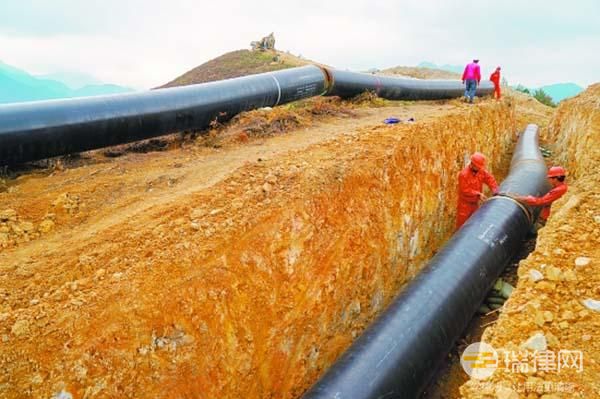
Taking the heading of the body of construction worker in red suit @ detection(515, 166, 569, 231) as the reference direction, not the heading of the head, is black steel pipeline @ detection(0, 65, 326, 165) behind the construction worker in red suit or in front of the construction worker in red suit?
in front

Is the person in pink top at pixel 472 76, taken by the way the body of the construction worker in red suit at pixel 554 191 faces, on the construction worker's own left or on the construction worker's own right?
on the construction worker's own right

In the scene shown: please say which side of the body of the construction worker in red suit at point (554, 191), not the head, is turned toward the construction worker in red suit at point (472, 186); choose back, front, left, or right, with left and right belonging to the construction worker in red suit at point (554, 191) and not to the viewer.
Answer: front

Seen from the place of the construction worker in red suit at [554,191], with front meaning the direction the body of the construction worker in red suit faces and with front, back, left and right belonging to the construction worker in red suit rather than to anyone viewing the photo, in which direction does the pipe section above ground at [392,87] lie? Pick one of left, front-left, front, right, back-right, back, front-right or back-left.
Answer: front-right

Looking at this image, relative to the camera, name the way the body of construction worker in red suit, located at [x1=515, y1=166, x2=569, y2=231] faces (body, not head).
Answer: to the viewer's left

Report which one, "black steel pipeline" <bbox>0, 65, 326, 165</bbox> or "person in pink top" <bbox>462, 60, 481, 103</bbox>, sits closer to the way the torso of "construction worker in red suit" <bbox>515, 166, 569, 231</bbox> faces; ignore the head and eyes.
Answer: the black steel pipeline
